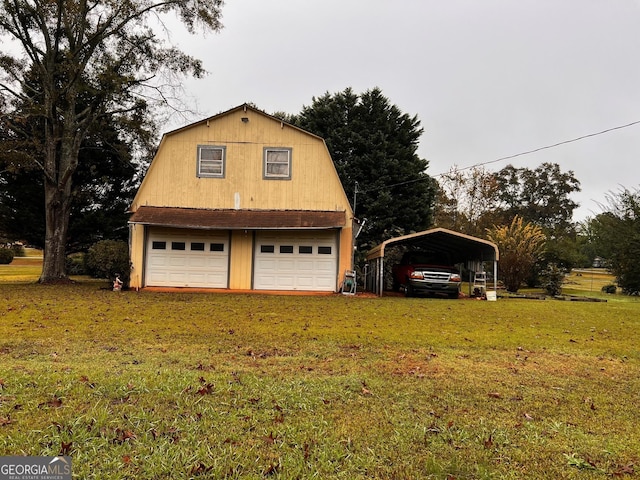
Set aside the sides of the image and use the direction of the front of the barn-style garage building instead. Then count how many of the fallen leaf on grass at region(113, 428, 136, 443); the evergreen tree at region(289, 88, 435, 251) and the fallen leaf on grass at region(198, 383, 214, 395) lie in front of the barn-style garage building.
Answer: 2

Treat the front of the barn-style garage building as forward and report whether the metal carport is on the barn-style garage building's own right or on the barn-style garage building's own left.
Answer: on the barn-style garage building's own left

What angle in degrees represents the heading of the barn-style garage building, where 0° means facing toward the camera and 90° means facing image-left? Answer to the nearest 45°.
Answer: approximately 0°

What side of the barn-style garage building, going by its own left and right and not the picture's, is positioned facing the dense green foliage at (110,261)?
right

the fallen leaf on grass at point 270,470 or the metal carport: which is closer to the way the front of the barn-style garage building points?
the fallen leaf on grass

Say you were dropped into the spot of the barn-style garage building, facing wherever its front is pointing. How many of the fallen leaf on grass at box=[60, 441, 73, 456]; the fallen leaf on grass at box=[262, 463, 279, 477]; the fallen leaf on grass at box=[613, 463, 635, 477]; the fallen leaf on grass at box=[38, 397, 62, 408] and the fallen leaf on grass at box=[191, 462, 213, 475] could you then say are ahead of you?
5

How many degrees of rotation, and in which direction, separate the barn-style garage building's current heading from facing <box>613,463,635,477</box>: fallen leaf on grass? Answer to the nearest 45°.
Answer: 0° — it already faces it

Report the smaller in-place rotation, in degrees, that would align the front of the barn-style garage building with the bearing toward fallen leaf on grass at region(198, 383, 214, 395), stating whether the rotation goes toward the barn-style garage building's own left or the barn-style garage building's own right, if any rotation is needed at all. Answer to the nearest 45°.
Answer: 0° — it already faces it

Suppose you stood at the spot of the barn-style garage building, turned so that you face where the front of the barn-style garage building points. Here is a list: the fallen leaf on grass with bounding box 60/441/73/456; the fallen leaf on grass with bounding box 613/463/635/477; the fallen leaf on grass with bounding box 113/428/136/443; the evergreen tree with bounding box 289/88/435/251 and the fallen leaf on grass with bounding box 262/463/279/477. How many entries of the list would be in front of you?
4

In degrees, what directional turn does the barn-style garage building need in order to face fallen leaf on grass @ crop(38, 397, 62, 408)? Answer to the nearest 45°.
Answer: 0° — it already faces it

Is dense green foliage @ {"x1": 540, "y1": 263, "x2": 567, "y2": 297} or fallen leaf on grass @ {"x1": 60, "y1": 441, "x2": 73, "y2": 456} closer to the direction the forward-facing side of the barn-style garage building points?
the fallen leaf on grass

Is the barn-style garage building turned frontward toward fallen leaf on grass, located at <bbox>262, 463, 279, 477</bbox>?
yes

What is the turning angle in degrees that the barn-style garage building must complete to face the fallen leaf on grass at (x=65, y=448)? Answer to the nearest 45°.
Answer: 0° — it already faces it

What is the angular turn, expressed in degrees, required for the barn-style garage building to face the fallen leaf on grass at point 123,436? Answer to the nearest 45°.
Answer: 0° — it already faces it
